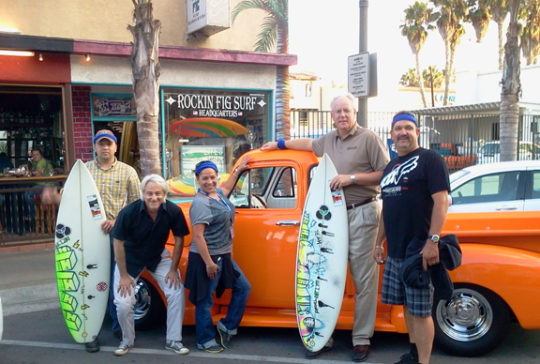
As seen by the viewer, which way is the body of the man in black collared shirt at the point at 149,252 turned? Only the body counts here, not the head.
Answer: toward the camera

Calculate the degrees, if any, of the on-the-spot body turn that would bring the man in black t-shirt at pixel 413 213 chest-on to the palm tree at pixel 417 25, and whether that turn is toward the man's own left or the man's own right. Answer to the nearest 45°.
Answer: approximately 135° to the man's own right

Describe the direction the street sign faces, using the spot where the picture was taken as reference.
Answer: facing the viewer and to the left of the viewer

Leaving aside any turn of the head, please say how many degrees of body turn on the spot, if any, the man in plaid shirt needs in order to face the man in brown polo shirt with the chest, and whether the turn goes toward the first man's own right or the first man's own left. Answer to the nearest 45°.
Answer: approximately 45° to the first man's own left

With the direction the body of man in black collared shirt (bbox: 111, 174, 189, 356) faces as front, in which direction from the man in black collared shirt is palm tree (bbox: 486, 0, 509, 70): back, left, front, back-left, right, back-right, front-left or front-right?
back-left

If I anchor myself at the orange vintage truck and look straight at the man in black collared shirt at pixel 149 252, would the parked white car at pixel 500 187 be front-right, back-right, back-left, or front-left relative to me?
back-right

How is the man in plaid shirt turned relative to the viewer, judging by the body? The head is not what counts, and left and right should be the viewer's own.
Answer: facing the viewer

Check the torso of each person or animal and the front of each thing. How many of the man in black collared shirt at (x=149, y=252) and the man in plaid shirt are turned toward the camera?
2
